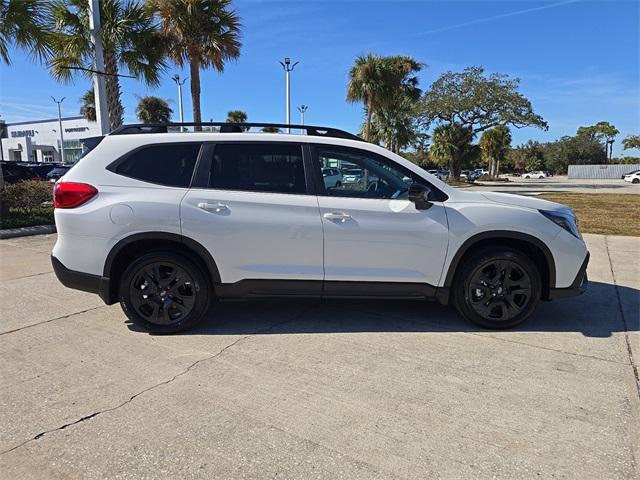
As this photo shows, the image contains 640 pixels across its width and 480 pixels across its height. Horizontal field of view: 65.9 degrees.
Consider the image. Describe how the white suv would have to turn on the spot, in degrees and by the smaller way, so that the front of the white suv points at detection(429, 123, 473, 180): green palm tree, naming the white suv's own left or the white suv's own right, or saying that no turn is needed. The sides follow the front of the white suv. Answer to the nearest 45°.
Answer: approximately 90° to the white suv's own left

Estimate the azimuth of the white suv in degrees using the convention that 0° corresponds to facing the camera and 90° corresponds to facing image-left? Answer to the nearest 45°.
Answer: approximately 270°

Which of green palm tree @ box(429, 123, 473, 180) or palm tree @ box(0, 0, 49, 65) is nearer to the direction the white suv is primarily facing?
the green palm tree

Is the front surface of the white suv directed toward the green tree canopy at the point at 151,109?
no

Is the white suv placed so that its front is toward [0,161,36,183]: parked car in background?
no

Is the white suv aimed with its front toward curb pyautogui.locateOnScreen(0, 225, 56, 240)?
no

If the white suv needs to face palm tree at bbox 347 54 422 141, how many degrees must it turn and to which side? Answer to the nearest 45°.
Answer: approximately 90° to its left

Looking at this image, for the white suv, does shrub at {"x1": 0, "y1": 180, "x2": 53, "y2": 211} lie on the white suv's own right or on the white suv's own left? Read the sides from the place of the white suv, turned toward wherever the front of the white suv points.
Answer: on the white suv's own left

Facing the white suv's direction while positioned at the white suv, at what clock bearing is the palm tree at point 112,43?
The palm tree is roughly at 8 o'clock from the white suv.

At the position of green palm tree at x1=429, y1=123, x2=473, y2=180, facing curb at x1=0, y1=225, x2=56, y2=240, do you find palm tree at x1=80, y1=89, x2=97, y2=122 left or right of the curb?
right

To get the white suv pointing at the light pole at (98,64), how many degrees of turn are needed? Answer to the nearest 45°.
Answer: approximately 135° to its left

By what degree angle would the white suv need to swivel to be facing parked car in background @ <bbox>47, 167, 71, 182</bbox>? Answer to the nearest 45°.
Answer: approximately 135° to its left
